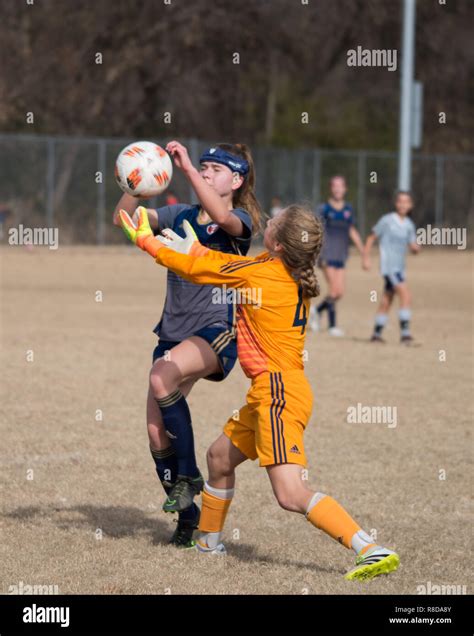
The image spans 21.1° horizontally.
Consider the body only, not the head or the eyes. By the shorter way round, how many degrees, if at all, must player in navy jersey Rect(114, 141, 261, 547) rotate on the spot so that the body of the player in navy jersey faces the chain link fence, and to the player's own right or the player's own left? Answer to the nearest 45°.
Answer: approximately 135° to the player's own right

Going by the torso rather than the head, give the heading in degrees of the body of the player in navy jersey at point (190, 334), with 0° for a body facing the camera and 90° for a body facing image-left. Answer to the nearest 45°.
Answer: approximately 45°

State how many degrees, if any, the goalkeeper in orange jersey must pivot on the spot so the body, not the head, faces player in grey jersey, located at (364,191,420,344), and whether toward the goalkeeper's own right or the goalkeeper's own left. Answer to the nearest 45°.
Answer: approximately 90° to the goalkeeper's own right

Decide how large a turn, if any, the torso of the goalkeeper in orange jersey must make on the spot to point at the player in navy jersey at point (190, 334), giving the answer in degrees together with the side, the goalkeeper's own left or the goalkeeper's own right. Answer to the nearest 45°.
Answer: approximately 45° to the goalkeeper's own right

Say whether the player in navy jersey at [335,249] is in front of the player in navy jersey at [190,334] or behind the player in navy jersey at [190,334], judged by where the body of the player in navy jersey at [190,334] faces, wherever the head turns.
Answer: behind

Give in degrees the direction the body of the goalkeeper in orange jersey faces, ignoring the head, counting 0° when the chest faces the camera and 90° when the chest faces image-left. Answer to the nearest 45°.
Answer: approximately 90°
